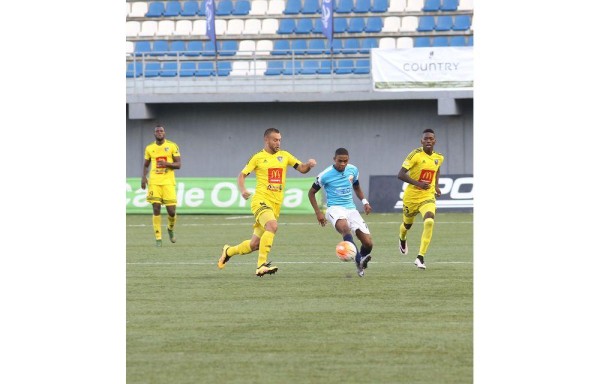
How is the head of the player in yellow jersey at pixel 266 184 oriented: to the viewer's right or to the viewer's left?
to the viewer's right

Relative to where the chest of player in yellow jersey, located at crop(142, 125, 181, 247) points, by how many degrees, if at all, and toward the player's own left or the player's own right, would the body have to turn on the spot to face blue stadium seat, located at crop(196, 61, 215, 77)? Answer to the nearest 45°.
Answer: approximately 180°

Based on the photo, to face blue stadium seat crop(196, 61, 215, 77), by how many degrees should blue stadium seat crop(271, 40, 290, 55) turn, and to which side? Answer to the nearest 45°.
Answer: approximately 90° to its right

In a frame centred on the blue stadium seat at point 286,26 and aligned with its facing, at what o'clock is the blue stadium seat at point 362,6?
the blue stadium seat at point 362,6 is roughly at 9 o'clock from the blue stadium seat at point 286,26.

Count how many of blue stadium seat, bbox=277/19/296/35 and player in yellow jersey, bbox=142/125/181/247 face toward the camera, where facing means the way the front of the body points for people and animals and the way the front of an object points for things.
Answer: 2

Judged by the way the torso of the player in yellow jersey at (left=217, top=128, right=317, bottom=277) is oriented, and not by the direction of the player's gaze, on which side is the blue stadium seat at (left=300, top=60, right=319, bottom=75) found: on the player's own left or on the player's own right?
on the player's own left

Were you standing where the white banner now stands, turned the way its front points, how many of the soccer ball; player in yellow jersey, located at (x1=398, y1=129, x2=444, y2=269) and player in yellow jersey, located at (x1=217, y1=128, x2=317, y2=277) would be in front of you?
3

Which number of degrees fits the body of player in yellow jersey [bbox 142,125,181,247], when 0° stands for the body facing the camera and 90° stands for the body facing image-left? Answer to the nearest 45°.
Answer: approximately 0°

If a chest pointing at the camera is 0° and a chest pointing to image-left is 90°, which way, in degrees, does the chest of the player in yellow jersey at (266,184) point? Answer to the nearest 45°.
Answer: approximately 315°
